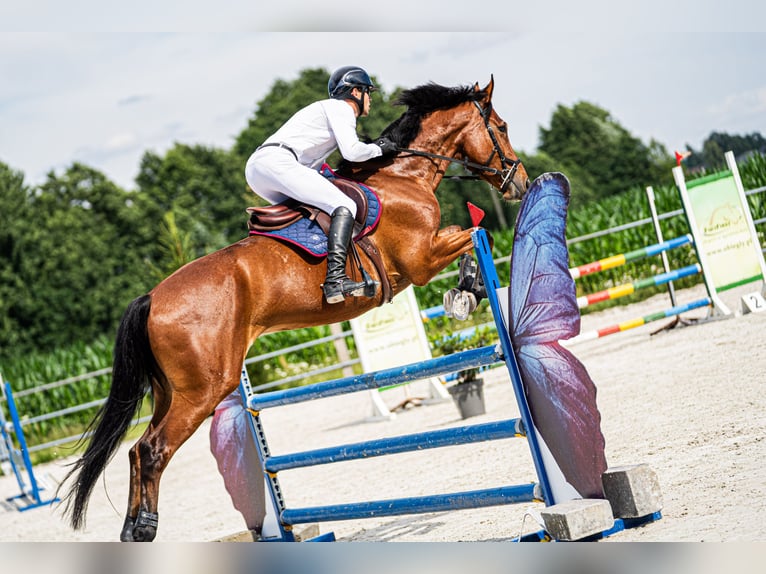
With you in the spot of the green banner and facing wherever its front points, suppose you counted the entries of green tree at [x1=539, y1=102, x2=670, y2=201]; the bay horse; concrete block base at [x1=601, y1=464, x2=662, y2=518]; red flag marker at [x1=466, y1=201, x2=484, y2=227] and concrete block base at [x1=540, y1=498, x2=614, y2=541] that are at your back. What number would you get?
1

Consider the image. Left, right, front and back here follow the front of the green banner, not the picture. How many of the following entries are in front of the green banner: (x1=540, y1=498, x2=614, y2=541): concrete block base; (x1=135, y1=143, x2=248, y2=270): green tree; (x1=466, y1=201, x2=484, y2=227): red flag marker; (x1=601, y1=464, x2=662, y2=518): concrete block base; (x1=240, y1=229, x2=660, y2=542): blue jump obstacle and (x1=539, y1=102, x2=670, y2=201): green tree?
4

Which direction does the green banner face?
toward the camera

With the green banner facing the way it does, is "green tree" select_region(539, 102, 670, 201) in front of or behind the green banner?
behind

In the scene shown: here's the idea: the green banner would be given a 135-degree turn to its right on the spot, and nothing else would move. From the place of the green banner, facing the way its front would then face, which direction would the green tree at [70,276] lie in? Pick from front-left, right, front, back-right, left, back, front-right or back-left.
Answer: front

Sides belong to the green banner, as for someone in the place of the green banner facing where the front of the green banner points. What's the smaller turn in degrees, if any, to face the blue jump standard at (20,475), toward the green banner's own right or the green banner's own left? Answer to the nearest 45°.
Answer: approximately 90° to the green banner's own right

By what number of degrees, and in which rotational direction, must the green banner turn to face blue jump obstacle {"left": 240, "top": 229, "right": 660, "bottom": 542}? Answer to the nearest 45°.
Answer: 0° — it already faces it

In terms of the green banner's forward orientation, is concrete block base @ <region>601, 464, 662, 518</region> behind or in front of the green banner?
in front

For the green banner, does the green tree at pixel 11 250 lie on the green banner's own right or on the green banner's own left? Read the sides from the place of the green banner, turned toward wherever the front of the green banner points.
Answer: on the green banner's own right

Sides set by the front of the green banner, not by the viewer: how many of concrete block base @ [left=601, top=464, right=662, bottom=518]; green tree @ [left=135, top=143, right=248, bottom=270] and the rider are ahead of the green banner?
2

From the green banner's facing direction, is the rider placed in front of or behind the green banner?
in front

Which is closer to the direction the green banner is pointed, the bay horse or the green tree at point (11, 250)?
the bay horse

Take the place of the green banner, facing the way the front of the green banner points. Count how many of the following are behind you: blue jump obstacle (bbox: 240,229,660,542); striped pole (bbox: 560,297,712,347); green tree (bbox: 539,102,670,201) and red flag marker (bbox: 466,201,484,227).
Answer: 1

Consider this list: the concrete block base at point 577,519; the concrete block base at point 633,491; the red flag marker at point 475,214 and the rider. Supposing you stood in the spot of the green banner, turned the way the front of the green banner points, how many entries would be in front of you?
4

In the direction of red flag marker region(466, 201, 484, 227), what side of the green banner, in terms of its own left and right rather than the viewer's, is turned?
front

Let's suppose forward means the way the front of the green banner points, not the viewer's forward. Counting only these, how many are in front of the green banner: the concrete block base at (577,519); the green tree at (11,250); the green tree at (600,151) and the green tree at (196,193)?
1
